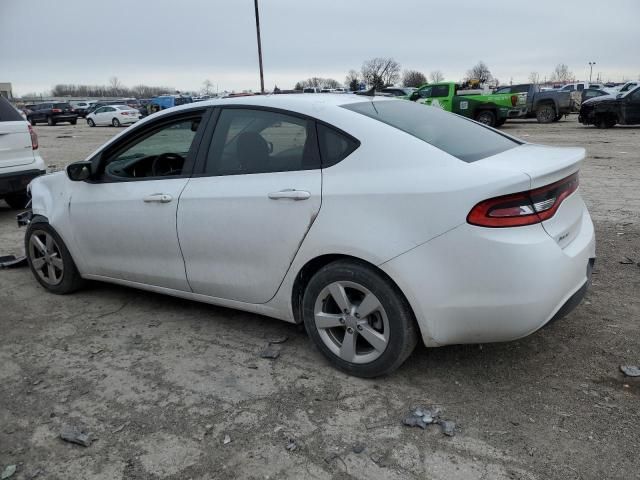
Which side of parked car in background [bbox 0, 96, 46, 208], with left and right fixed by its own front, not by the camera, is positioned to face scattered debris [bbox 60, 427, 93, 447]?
back

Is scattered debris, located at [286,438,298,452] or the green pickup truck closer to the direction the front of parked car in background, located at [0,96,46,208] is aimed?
the green pickup truck

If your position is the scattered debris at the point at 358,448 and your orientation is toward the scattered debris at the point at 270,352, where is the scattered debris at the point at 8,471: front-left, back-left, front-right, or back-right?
front-left

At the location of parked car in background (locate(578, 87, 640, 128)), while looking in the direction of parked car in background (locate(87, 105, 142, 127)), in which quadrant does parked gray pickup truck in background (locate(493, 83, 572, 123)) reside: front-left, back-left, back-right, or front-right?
front-right

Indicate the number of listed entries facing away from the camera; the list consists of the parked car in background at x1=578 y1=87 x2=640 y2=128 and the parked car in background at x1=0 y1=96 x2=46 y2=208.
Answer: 1

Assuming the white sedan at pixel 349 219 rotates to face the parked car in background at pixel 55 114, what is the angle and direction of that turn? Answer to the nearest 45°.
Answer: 0° — it already faces it

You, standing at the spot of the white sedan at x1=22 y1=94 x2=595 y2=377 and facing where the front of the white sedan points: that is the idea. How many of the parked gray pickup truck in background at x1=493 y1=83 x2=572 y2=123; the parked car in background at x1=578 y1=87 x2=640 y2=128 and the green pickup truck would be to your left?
0

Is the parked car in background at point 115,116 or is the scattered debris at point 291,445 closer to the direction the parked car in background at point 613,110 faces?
the parked car in background

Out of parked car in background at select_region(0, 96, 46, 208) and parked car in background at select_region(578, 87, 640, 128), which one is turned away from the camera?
parked car in background at select_region(0, 96, 46, 208)

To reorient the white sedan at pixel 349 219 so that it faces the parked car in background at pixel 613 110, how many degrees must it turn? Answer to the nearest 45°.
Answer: approximately 90° to its right

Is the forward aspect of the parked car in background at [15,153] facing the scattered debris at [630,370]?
no

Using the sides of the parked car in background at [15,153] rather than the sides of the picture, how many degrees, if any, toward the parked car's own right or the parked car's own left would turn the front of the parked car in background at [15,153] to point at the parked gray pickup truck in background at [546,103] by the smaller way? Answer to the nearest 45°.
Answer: approximately 45° to the parked car's own right

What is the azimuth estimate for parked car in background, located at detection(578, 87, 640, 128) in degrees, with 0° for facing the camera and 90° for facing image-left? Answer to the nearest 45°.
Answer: approximately 90°

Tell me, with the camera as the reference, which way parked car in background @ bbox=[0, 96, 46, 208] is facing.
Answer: facing away from the viewer

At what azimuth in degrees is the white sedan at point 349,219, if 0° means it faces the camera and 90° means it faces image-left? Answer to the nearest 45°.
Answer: approximately 135°

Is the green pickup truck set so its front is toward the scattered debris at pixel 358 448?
no
